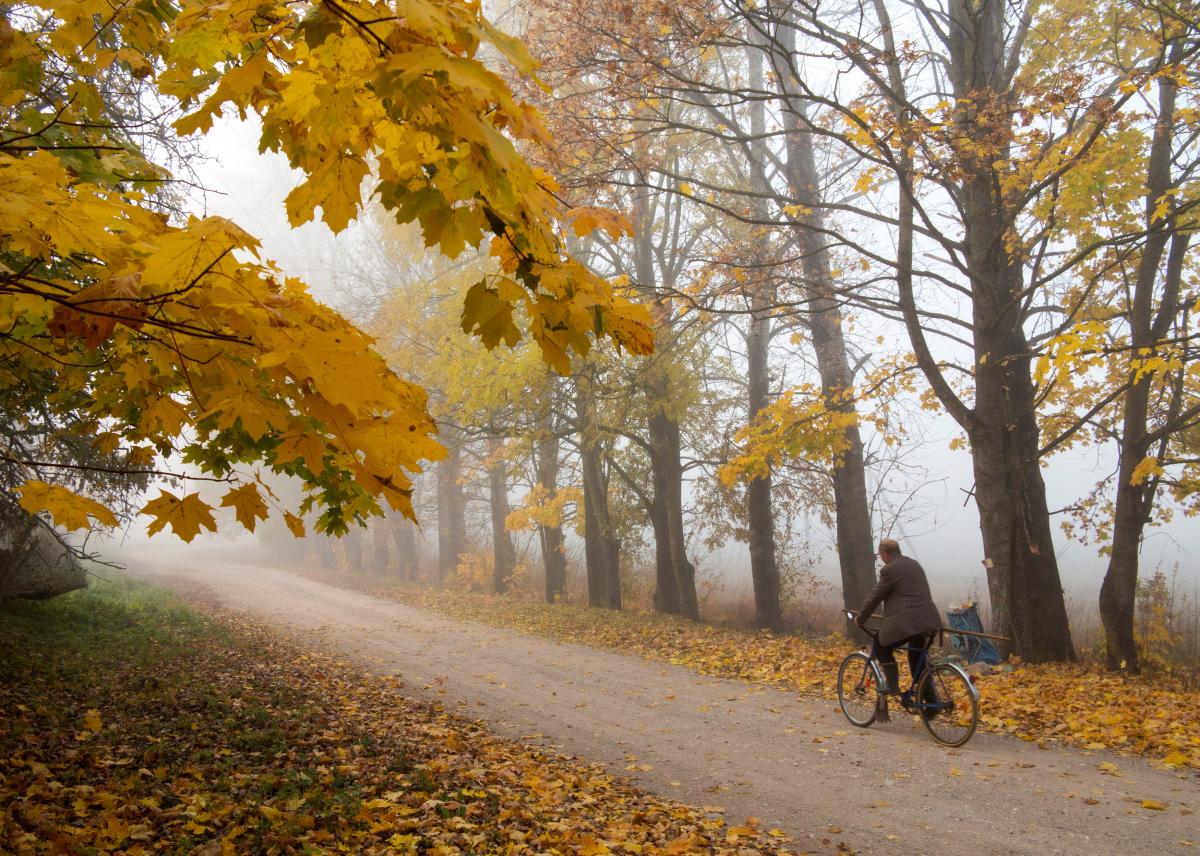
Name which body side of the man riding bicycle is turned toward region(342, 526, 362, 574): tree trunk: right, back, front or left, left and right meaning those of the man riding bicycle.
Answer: front

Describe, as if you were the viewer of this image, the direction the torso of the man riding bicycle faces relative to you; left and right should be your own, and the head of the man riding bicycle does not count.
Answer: facing away from the viewer and to the left of the viewer

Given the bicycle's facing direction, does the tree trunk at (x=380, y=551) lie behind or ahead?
ahead

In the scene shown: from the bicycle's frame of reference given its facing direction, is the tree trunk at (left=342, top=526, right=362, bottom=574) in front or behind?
in front

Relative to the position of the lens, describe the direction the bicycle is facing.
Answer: facing away from the viewer and to the left of the viewer

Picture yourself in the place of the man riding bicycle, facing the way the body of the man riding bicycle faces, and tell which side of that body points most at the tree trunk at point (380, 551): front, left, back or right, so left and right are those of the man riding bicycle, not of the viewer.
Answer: front
